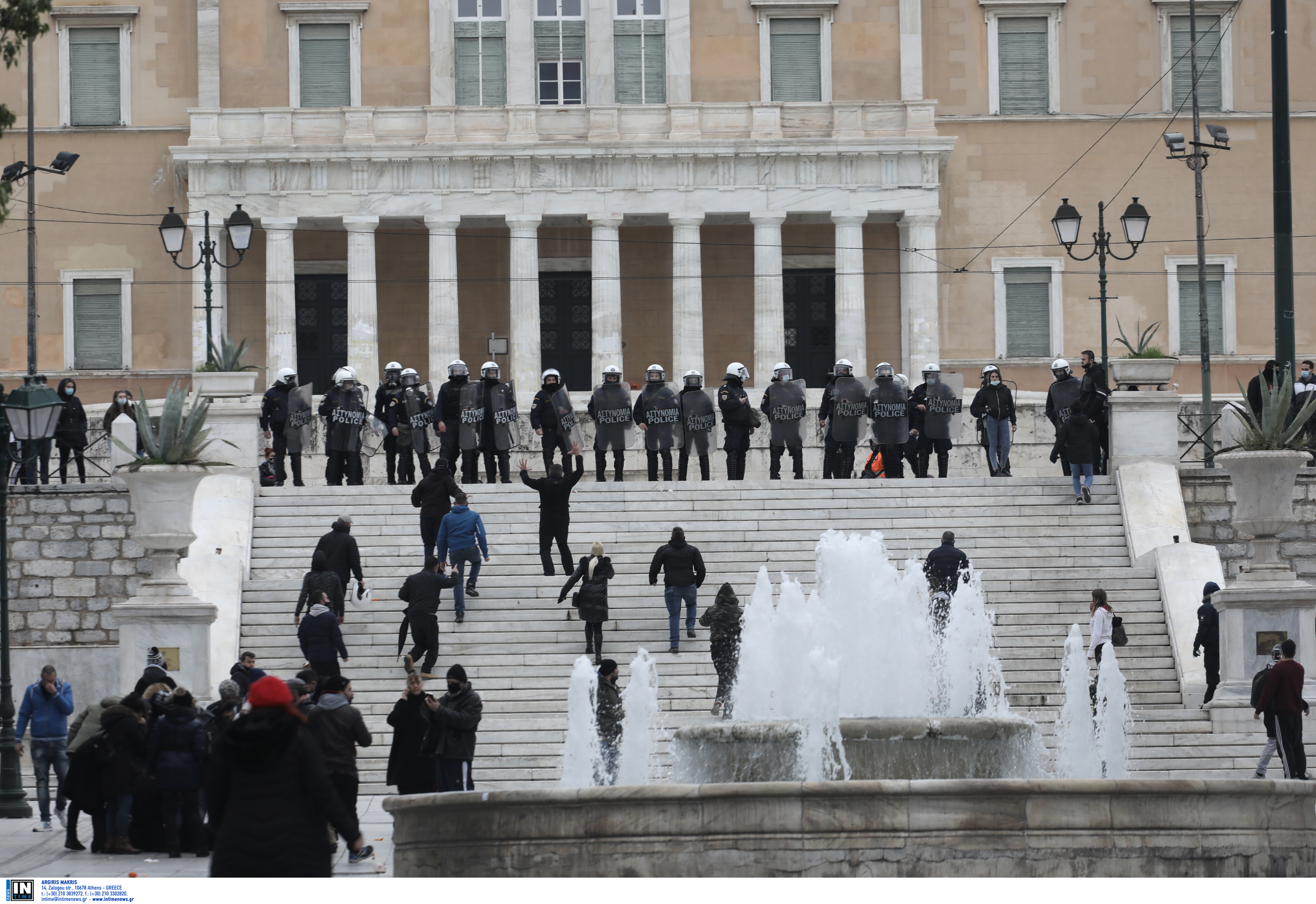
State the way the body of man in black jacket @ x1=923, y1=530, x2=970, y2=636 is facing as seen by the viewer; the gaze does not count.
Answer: away from the camera

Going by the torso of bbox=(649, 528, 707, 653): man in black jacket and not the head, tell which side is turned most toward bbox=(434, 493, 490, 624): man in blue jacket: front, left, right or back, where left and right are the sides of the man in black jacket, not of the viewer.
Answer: left

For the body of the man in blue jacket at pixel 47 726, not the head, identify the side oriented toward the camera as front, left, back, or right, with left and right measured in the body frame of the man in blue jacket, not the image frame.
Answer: front

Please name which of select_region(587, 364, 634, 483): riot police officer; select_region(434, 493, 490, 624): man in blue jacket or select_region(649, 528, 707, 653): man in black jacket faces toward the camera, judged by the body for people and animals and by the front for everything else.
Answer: the riot police officer

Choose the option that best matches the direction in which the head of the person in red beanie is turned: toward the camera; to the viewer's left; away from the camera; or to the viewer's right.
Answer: away from the camera

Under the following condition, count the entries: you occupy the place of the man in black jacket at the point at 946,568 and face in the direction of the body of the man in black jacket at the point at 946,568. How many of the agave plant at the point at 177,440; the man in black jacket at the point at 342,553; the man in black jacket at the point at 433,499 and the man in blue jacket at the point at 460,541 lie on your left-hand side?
4

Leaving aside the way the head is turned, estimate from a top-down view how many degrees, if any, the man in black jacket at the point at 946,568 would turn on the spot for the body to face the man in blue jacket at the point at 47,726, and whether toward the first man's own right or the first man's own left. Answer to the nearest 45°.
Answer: approximately 135° to the first man's own left

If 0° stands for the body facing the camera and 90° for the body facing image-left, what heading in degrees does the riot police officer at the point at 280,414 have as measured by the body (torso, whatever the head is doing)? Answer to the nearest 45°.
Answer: approximately 315°

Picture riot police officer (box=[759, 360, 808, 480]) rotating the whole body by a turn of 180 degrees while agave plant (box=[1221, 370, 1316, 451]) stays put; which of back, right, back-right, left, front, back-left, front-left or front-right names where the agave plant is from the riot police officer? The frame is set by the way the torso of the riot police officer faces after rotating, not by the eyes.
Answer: back-right

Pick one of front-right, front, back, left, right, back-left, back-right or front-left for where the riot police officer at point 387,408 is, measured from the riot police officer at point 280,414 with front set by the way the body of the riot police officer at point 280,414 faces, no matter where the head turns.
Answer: front-left

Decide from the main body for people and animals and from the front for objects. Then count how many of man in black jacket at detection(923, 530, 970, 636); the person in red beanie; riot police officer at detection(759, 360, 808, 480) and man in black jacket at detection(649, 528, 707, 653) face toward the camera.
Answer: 1

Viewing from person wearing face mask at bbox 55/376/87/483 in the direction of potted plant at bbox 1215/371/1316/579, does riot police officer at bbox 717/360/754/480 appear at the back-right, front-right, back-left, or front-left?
front-left

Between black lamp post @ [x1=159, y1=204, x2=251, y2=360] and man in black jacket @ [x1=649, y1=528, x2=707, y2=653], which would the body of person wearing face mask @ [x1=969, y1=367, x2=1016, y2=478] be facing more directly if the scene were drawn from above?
the man in black jacket

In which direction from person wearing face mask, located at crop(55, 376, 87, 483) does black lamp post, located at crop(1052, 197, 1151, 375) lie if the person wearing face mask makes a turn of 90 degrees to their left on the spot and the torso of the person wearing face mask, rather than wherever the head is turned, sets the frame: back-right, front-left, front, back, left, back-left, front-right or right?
front

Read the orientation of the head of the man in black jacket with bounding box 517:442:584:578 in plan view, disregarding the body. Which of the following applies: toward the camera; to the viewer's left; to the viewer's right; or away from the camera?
away from the camera

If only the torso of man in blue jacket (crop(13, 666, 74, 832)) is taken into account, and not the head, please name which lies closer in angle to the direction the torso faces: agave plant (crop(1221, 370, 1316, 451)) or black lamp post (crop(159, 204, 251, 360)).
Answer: the agave plant

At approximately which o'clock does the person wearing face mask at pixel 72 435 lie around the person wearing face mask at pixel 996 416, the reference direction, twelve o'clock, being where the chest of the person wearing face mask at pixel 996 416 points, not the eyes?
the person wearing face mask at pixel 72 435 is roughly at 3 o'clock from the person wearing face mask at pixel 996 416.

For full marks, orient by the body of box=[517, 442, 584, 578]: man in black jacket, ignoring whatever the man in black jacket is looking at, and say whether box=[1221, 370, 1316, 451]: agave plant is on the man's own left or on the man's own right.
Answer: on the man's own right

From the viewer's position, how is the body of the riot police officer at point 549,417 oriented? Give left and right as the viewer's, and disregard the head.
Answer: facing the viewer and to the right of the viewer

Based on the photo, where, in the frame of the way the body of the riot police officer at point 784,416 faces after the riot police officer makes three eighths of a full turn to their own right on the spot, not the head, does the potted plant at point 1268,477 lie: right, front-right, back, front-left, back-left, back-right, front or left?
back

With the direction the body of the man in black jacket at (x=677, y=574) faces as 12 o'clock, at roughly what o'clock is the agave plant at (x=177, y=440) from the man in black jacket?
The agave plant is roughly at 9 o'clock from the man in black jacket.

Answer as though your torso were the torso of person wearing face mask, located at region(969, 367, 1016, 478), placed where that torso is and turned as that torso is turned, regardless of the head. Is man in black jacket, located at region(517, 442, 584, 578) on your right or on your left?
on your right

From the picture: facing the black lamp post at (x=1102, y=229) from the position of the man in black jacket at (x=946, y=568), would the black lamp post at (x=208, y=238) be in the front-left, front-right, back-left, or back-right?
front-left
